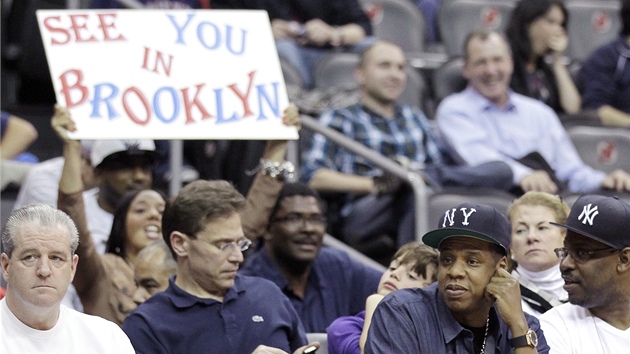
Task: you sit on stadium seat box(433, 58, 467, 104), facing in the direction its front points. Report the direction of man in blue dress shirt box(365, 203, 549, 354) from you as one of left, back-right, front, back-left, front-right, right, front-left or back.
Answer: front-right

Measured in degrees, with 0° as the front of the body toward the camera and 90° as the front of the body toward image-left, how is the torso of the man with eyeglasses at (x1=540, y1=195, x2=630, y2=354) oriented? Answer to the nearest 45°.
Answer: approximately 45°

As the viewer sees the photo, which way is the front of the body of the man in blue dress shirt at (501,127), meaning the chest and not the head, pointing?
toward the camera

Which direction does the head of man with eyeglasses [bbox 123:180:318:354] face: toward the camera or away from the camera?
toward the camera

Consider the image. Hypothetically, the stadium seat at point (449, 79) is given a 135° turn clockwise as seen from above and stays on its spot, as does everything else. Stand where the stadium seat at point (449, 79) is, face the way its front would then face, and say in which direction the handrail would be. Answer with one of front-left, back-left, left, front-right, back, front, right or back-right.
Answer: left

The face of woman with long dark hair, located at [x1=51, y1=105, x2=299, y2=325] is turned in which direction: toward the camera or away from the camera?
toward the camera

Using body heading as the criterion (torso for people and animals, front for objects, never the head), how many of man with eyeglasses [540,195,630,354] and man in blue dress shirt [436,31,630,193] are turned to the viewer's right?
0

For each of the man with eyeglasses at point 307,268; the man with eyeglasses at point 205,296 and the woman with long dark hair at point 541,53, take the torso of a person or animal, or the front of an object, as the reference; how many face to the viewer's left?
0

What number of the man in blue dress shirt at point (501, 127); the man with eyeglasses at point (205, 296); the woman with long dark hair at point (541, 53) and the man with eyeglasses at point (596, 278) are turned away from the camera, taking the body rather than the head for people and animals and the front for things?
0

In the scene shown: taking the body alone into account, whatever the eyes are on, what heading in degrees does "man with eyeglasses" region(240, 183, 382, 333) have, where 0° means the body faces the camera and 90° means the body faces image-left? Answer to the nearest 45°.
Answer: approximately 315°

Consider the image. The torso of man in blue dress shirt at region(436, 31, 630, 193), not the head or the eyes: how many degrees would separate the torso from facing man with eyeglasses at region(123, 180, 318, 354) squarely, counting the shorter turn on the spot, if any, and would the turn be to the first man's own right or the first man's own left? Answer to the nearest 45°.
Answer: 0° — they already face them

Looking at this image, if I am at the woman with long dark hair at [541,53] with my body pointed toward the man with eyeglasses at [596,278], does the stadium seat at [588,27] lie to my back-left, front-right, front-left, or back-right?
back-left

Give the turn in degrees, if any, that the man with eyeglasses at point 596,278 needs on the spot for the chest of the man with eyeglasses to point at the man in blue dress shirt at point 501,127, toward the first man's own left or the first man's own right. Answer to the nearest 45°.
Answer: approximately 135° to the first man's own right

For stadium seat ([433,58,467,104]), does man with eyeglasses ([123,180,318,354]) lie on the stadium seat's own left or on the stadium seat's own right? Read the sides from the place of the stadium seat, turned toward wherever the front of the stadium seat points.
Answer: on the stadium seat's own right

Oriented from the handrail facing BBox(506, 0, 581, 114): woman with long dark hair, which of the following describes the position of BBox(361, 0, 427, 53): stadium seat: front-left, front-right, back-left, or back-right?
front-left

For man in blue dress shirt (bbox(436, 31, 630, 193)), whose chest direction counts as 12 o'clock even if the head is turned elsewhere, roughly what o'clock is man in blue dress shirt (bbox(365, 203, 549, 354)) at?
man in blue dress shirt (bbox(365, 203, 549, 354)) is roughly at 12 o'clock from man in blue dress shirt (bbox(436, 31, 630, 193)).
